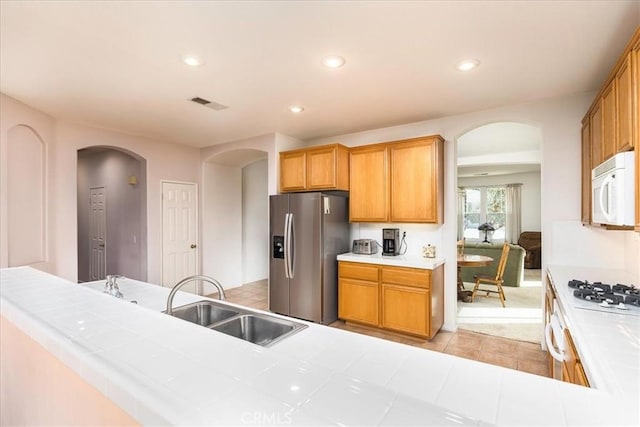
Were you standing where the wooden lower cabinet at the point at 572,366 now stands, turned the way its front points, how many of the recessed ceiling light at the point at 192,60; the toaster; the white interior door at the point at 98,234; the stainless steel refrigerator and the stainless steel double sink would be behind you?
0

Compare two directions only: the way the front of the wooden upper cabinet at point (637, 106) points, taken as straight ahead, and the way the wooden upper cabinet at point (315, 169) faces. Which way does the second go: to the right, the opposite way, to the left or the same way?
to the left

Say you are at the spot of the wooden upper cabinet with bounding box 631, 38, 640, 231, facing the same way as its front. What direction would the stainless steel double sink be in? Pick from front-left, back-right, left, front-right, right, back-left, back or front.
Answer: front-left

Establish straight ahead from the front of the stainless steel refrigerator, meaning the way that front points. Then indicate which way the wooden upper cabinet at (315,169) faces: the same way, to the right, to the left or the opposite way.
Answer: the same way

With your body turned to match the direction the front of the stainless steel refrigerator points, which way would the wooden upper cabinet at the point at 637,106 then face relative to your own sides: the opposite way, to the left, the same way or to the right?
to the right

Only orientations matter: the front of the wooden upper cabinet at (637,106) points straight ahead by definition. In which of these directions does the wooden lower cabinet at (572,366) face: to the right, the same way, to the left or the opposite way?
the same way

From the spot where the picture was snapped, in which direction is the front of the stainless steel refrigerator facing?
facing the viewer and to the left of the viewer

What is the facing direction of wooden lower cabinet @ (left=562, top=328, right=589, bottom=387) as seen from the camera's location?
facing to the left of the viewer

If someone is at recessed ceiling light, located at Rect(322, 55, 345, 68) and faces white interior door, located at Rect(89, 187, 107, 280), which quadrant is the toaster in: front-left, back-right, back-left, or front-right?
front-right

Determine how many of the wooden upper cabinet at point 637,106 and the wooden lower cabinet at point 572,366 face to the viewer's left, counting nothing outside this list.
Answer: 2

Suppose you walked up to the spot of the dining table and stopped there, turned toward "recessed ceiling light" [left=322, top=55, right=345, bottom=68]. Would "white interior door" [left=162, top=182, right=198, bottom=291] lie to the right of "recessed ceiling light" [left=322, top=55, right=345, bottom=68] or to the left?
right

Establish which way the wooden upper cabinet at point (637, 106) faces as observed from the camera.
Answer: facing to the left of the viewer

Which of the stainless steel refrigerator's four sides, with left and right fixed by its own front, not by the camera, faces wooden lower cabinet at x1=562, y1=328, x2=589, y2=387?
left

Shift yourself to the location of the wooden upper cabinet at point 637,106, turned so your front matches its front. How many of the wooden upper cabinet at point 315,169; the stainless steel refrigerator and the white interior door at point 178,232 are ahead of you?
3

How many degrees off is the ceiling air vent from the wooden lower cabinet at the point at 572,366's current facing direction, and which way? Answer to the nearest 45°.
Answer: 0° — it already faces it

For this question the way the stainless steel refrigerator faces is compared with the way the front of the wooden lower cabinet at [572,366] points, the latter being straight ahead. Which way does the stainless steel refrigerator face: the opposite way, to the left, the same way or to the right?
to the left

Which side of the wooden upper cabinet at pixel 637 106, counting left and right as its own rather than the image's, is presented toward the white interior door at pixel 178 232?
front
